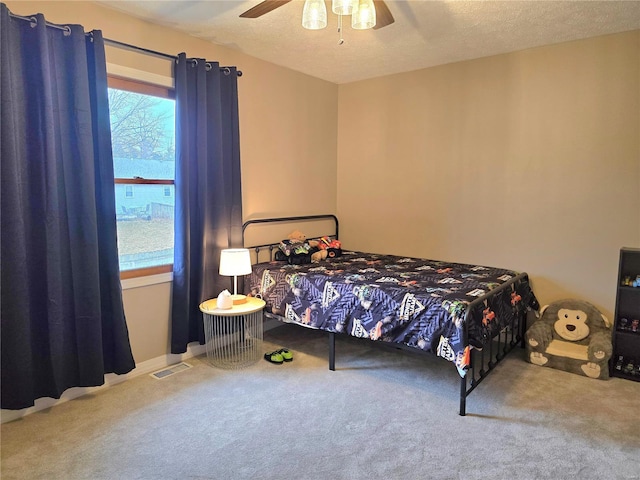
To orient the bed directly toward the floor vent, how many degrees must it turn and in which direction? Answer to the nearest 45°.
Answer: approximately 135° to its right

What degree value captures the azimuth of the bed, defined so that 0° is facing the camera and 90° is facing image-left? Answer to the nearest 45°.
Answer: approximately 315°

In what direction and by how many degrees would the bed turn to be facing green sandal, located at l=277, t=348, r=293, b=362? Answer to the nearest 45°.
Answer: approximately 135° to its right

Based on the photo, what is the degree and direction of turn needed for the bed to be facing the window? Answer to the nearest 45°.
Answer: approximately 135° to its right
